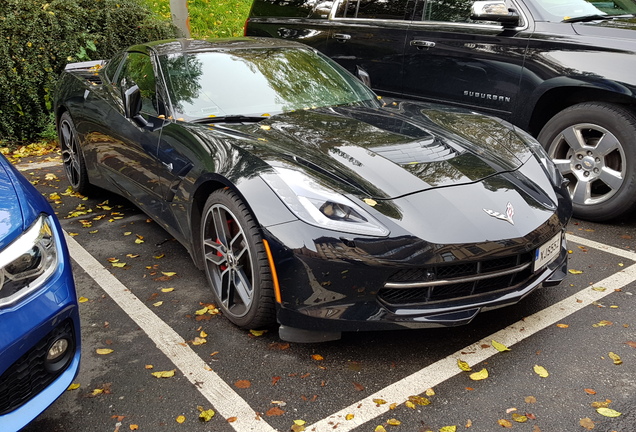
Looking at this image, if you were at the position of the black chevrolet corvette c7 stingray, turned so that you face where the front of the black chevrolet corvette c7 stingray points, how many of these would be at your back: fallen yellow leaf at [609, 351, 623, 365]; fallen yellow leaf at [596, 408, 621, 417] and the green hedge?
1

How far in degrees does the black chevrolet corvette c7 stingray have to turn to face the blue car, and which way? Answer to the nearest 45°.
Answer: approximately 90° to its right

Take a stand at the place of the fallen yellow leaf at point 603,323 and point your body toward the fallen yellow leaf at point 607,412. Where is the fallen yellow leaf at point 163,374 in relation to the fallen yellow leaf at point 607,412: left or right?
right

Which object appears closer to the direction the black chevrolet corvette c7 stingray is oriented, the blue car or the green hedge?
the blue car

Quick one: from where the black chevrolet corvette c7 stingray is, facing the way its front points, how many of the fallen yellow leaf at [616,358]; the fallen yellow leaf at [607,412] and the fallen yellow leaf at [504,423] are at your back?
0

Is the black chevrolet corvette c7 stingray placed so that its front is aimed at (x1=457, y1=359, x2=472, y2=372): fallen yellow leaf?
yes

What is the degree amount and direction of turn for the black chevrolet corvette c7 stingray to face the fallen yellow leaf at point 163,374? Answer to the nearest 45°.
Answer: approximately 90° to its right

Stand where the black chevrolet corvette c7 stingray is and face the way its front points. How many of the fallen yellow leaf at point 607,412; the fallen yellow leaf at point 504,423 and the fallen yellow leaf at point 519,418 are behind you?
0

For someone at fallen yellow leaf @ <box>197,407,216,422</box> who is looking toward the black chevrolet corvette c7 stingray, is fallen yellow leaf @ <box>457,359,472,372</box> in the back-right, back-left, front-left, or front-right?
front-right

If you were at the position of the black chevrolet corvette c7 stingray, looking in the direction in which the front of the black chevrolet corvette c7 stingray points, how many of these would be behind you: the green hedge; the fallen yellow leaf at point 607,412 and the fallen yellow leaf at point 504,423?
1

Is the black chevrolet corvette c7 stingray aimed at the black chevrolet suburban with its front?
no

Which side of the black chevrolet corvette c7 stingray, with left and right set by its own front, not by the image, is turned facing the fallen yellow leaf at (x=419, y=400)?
front

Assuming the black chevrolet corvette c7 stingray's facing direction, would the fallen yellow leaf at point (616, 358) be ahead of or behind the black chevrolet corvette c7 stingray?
ahead

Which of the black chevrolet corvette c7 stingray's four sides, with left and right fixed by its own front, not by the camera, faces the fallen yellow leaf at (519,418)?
front

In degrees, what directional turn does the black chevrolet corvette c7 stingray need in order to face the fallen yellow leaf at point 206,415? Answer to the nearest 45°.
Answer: approximately 90° to its right

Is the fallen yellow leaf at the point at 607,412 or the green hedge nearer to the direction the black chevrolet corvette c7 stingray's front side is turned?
the fallen yellow leaf

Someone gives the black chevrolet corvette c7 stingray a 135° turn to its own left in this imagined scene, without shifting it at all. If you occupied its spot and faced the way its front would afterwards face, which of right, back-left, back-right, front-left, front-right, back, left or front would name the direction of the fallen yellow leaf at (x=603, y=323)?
right

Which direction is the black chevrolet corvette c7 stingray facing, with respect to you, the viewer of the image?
facing the viewer and to the right of the viewer
